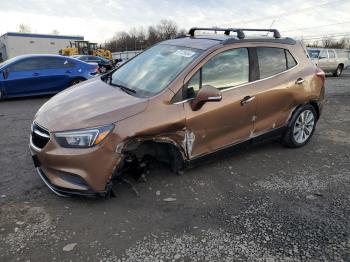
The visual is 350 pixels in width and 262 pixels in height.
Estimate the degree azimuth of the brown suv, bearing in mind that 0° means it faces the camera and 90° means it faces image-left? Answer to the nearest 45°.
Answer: approximately 45°

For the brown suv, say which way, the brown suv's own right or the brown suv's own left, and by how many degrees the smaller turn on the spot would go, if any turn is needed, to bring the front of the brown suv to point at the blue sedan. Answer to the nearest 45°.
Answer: approximately 90° to the brown suv's own right
